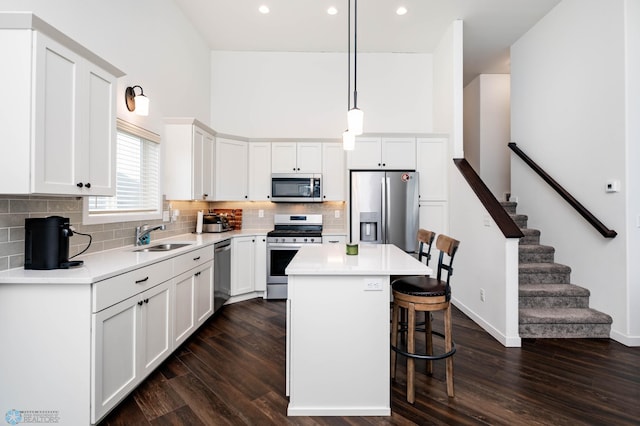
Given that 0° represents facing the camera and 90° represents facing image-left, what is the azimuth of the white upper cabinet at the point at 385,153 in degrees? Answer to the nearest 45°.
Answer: approximately 0°

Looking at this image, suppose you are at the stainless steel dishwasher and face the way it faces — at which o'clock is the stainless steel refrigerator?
The stainless steel refrigerator is roughly at 12 o'clock from the stainless steel dishwasher.

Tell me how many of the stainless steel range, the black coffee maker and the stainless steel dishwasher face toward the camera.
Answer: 1

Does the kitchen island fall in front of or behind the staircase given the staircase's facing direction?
in front

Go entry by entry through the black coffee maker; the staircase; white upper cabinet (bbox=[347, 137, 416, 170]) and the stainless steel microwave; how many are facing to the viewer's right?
1

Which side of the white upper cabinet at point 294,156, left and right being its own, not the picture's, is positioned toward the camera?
front

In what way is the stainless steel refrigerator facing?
toward the camera

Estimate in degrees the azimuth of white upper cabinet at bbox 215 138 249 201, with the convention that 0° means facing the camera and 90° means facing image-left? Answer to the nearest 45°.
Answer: approximately 315°

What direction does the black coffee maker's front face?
to the viewer's right

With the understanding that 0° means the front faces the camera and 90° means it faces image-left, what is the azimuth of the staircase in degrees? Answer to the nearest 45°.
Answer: approximately 0°

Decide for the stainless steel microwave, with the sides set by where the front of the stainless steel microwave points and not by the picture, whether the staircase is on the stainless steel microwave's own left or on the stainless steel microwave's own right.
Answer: on the stainless steel microwave's own left
